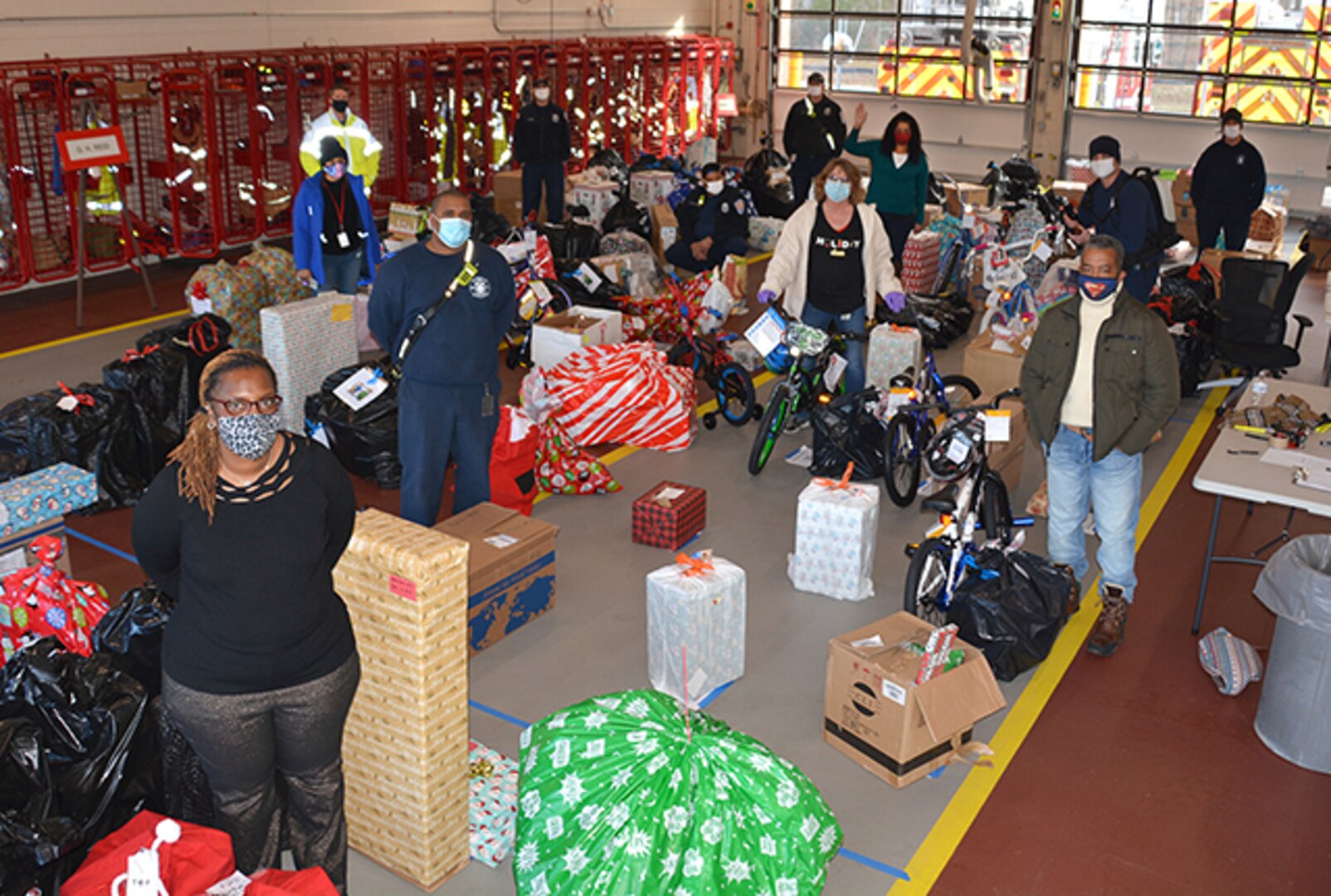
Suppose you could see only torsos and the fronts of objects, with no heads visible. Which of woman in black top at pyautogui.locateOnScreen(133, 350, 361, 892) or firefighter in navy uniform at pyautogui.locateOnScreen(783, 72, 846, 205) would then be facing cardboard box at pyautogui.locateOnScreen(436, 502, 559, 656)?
the firefighter in navy uniform

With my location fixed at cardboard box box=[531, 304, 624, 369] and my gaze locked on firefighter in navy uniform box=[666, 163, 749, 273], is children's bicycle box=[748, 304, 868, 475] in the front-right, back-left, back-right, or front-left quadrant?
back-right

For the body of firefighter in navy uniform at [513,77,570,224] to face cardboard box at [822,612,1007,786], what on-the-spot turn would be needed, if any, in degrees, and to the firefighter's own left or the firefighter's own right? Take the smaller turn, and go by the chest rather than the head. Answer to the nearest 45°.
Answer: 0° — they already face it

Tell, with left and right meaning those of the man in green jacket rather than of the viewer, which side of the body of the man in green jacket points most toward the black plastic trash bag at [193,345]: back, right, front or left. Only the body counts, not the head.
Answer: right

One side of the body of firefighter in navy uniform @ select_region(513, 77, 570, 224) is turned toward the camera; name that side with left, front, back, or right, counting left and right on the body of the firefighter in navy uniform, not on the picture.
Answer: front

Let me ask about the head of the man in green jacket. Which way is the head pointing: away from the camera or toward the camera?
toward the camera

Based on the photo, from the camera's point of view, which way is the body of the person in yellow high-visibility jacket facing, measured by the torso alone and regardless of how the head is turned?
toward the camera

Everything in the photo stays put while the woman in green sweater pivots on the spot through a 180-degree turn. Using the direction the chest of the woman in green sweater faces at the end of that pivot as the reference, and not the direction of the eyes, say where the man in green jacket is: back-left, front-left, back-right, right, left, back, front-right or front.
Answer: back

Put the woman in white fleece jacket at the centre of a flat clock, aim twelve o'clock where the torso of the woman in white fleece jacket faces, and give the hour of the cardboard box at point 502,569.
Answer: The cardboard box is roughly at 1 o'clock from the woman in white fleece jacket.

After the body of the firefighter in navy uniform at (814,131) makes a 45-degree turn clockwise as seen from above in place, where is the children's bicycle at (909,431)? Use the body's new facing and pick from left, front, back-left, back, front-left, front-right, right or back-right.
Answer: front-left

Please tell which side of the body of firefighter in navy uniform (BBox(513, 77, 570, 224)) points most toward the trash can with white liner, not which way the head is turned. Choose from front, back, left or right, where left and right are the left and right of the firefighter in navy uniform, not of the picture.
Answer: front

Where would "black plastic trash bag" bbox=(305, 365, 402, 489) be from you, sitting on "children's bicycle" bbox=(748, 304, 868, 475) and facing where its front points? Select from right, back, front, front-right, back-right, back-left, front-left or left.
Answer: front-right

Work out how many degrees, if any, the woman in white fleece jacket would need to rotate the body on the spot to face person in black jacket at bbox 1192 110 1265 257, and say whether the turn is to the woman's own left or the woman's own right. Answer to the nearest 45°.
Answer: approximately 135° to the woman's own left

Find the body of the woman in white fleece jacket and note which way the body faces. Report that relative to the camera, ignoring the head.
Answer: toward the camera

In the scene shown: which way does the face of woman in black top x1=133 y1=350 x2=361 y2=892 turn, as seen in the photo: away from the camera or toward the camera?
toward the camera

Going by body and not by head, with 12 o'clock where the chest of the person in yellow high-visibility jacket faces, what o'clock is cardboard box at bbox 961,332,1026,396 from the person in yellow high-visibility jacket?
The cardboard box is roughly at 10 o'clock from the person in yellow high-visibility jacket.

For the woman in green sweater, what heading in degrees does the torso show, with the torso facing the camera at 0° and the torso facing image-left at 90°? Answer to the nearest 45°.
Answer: approximately 0°
